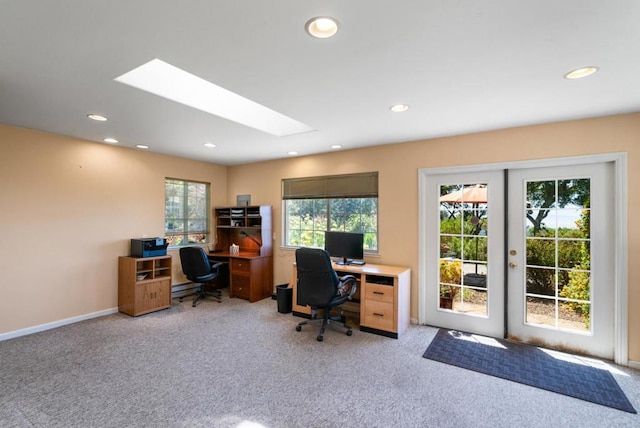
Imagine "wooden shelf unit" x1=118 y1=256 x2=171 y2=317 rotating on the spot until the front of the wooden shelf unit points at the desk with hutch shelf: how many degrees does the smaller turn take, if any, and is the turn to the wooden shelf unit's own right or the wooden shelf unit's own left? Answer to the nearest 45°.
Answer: approximately 45° to the wooden shelf unit's own left

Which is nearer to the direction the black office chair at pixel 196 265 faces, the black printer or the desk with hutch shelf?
the desk with hutch shelf

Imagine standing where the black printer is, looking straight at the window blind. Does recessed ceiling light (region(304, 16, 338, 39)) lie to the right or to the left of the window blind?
right

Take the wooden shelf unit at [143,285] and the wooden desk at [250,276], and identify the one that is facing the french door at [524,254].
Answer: the wooden shelf unit

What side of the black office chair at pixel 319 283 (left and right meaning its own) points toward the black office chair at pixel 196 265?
left

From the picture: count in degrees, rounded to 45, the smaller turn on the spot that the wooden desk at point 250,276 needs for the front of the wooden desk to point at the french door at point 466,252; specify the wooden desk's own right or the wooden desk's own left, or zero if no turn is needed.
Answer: approximately 90° to the wooden desk's own left

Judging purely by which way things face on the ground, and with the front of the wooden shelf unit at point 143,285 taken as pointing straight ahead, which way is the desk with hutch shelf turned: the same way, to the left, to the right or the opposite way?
to the right

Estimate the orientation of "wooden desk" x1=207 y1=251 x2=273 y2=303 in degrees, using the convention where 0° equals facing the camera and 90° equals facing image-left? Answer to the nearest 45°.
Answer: approximately 45°

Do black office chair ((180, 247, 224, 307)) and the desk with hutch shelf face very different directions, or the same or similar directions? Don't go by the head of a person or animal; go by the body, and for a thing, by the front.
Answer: very different directions

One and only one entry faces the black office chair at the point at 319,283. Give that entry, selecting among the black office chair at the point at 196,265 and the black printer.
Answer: the black printer

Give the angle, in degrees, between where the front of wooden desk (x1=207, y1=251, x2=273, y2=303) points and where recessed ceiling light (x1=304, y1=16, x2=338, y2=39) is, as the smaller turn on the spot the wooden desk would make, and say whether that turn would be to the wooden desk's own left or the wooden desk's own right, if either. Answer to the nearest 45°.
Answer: approximately 45° to the wooden desk's own left

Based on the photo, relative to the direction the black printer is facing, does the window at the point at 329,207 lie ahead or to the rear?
ahead

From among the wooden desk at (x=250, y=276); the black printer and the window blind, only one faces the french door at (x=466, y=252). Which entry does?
the black printer

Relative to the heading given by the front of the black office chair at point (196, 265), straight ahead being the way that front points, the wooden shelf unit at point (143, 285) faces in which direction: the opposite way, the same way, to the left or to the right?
to the right
